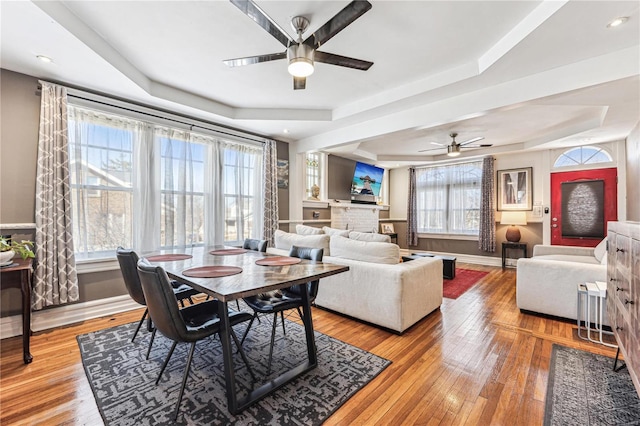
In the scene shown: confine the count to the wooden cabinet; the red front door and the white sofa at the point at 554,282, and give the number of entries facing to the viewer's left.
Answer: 2

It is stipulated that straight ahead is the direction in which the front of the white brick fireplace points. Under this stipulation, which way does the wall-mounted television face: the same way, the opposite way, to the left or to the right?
the same way

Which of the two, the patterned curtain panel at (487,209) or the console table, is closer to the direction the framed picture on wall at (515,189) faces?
the console table

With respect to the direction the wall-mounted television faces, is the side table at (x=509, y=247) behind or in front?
in front

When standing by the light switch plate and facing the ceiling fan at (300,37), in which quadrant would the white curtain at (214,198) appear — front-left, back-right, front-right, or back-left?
front-right

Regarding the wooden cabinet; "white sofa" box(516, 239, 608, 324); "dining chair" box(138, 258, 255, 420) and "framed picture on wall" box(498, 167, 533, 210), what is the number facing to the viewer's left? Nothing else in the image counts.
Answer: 2

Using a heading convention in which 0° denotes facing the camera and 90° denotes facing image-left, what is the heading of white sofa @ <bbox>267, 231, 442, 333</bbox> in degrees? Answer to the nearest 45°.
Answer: approximately 225°

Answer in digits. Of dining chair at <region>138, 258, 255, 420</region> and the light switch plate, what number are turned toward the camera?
1

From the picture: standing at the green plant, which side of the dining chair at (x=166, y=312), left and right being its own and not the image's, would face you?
left

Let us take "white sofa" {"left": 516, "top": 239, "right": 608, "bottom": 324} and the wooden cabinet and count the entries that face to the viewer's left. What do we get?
2

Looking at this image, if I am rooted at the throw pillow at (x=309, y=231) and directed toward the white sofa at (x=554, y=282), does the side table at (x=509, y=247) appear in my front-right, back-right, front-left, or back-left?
front-left

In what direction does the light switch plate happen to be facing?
toward the camera

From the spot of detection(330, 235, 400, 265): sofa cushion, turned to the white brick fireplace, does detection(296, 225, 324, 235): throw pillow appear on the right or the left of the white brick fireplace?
left

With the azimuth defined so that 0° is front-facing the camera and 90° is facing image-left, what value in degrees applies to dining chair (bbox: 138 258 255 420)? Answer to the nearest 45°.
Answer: approximately 225°

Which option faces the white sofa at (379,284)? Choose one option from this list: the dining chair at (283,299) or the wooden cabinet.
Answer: the wooden cabinet

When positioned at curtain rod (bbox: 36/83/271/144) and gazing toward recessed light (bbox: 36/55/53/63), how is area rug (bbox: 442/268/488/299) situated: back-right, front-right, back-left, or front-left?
back-left

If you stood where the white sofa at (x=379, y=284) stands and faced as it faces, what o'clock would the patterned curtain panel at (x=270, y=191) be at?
The patterned curtain panel is roughly at 9 o'clock from the white sofa.

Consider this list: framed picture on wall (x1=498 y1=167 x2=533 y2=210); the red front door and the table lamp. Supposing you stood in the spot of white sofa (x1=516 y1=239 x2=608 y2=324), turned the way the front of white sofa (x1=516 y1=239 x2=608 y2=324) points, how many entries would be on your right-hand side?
3

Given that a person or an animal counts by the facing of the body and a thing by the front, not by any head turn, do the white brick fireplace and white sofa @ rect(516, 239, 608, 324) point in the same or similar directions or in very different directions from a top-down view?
very different directions

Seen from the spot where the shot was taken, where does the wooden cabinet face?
facing to the left of the viewer

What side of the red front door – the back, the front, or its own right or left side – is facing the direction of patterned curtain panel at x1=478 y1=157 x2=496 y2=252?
right

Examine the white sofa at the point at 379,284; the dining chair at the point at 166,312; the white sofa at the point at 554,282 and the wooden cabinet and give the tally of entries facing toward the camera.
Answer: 0
